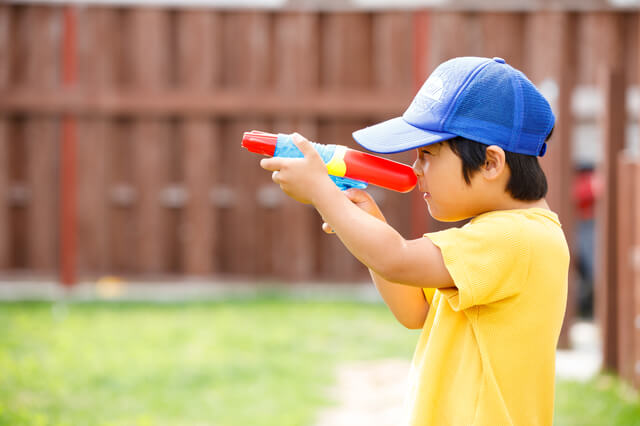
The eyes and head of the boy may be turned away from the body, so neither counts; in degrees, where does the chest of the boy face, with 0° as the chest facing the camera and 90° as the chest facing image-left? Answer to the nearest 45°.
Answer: approximately 90°

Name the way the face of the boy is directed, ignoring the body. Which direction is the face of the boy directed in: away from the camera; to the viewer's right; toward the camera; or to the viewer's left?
to the viewer's left
